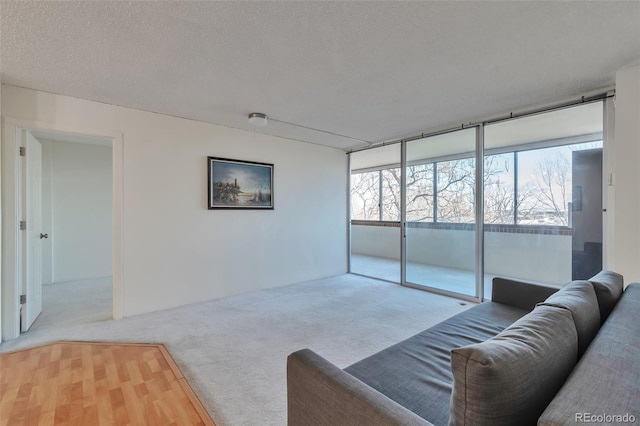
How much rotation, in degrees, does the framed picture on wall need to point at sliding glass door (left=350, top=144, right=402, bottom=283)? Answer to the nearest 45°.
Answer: approximately 90° to its left

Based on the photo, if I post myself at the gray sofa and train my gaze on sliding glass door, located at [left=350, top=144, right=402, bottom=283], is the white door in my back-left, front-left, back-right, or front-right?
front-left

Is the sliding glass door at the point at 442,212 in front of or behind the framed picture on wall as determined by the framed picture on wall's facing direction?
in front

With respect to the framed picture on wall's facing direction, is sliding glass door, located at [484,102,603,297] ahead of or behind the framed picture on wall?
ahead

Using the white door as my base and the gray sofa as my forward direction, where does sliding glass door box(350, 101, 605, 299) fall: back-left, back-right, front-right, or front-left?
front-left

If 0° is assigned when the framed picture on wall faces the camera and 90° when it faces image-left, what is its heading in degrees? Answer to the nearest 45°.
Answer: approximately 315°

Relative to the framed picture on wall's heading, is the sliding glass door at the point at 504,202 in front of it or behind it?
in front
